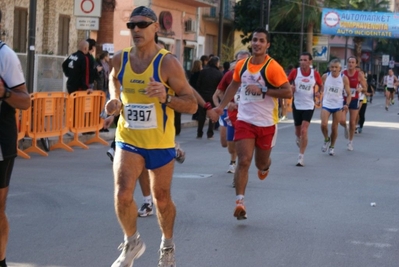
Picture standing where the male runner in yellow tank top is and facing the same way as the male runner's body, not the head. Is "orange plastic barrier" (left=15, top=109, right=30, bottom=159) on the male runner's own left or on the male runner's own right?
on the male runner's own right

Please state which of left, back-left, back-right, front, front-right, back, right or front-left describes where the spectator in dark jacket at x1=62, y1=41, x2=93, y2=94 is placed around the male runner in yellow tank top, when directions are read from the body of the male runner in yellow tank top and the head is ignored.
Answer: back-right

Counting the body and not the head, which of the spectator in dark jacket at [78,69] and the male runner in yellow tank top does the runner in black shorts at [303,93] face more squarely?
the male runner in yellow tank top

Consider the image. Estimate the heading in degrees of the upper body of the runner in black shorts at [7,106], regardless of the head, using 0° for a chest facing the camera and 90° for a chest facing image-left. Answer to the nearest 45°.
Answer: approximately 45°

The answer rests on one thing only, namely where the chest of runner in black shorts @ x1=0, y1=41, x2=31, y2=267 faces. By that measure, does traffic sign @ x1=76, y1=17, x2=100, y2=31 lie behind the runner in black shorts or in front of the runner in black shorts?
behind

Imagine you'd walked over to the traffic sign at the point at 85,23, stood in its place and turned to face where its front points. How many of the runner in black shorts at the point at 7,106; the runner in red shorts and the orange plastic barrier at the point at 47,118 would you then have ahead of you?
3

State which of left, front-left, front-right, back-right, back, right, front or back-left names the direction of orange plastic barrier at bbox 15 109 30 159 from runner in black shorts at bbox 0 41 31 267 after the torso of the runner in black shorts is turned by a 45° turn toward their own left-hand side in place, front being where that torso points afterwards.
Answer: back

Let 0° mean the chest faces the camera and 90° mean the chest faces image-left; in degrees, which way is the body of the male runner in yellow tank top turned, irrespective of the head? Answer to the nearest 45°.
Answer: approximately 45°

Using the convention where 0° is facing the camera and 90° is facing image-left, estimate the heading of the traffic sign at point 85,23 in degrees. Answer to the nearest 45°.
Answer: approximately 0°

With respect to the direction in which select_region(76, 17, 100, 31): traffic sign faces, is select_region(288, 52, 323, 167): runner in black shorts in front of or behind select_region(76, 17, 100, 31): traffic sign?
in front
